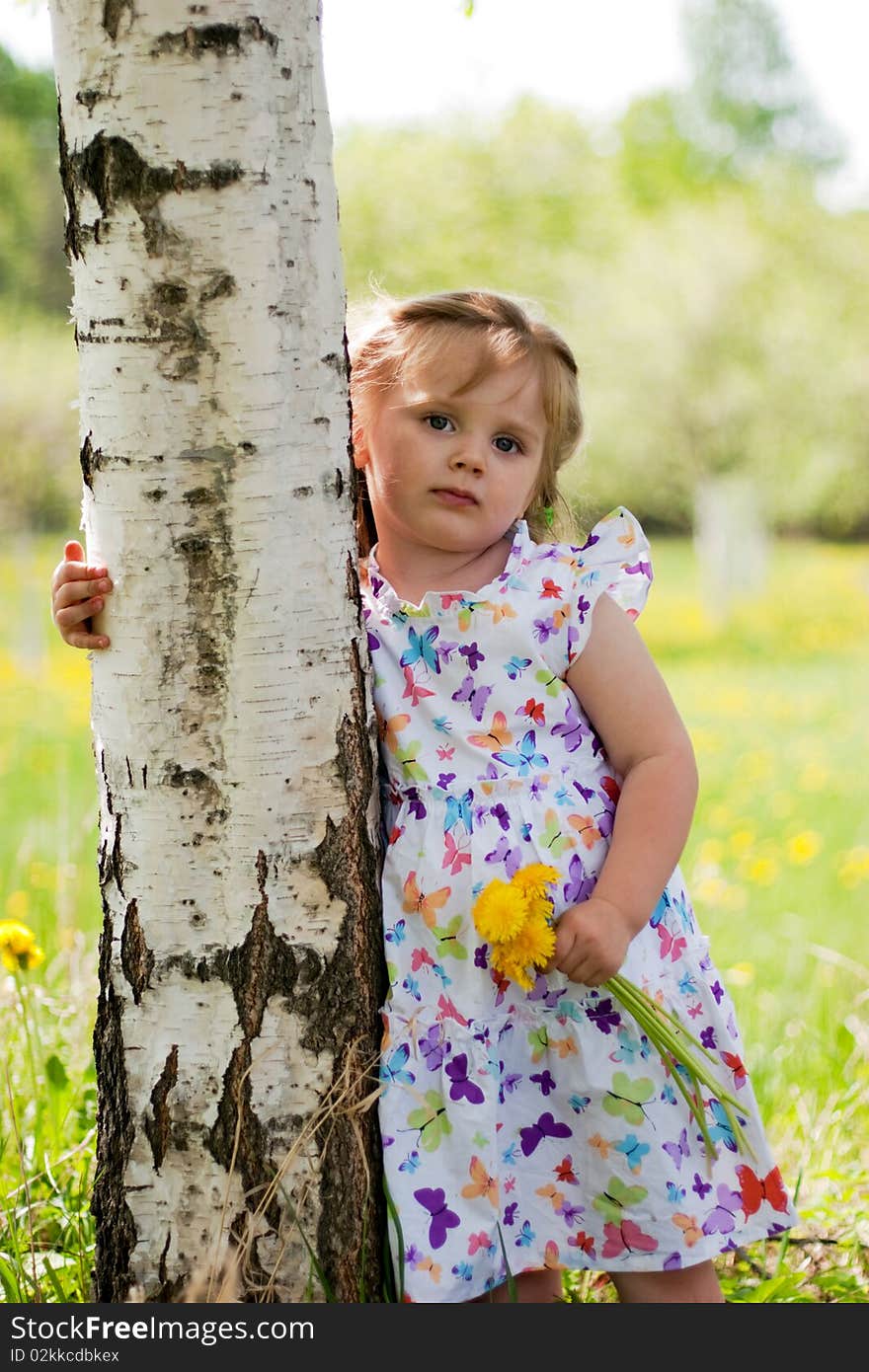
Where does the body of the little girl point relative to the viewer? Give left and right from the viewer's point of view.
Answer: facing the viewer
